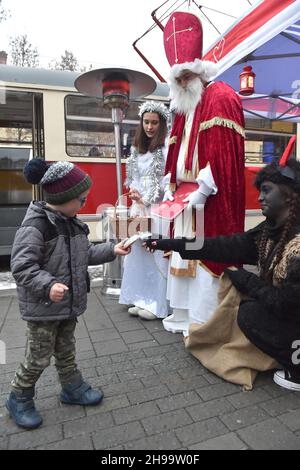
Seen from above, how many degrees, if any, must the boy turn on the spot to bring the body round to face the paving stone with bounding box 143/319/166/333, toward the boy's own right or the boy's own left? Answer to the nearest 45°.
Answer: approximately 90° to the boy's own left

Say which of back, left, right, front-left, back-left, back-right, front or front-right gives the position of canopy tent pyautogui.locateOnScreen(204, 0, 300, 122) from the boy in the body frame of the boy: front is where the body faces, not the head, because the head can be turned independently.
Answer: left

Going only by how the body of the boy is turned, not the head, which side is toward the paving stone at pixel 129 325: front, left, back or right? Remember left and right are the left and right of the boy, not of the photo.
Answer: left

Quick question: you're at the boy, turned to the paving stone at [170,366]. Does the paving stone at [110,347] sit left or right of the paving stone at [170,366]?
left

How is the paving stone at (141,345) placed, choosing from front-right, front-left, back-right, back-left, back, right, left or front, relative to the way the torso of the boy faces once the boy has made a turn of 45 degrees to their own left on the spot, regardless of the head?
front-left

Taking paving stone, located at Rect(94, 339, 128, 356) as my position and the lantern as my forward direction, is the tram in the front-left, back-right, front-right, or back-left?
front-left

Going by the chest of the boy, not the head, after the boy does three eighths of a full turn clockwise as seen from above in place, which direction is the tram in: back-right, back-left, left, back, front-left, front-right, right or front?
right

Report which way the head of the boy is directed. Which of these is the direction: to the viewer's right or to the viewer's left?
to the viewer's right

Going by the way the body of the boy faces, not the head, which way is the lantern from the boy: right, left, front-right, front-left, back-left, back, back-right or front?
left

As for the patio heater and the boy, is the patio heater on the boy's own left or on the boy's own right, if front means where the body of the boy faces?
on the boy's own left

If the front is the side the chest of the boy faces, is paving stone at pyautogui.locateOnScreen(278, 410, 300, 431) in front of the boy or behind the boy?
in front

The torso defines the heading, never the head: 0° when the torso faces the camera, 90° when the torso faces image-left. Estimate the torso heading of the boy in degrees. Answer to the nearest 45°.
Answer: approximately 315°

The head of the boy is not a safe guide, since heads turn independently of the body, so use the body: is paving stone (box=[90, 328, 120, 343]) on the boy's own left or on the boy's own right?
on the boy's own left

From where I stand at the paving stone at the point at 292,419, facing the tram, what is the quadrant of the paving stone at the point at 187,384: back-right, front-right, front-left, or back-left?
front-left
